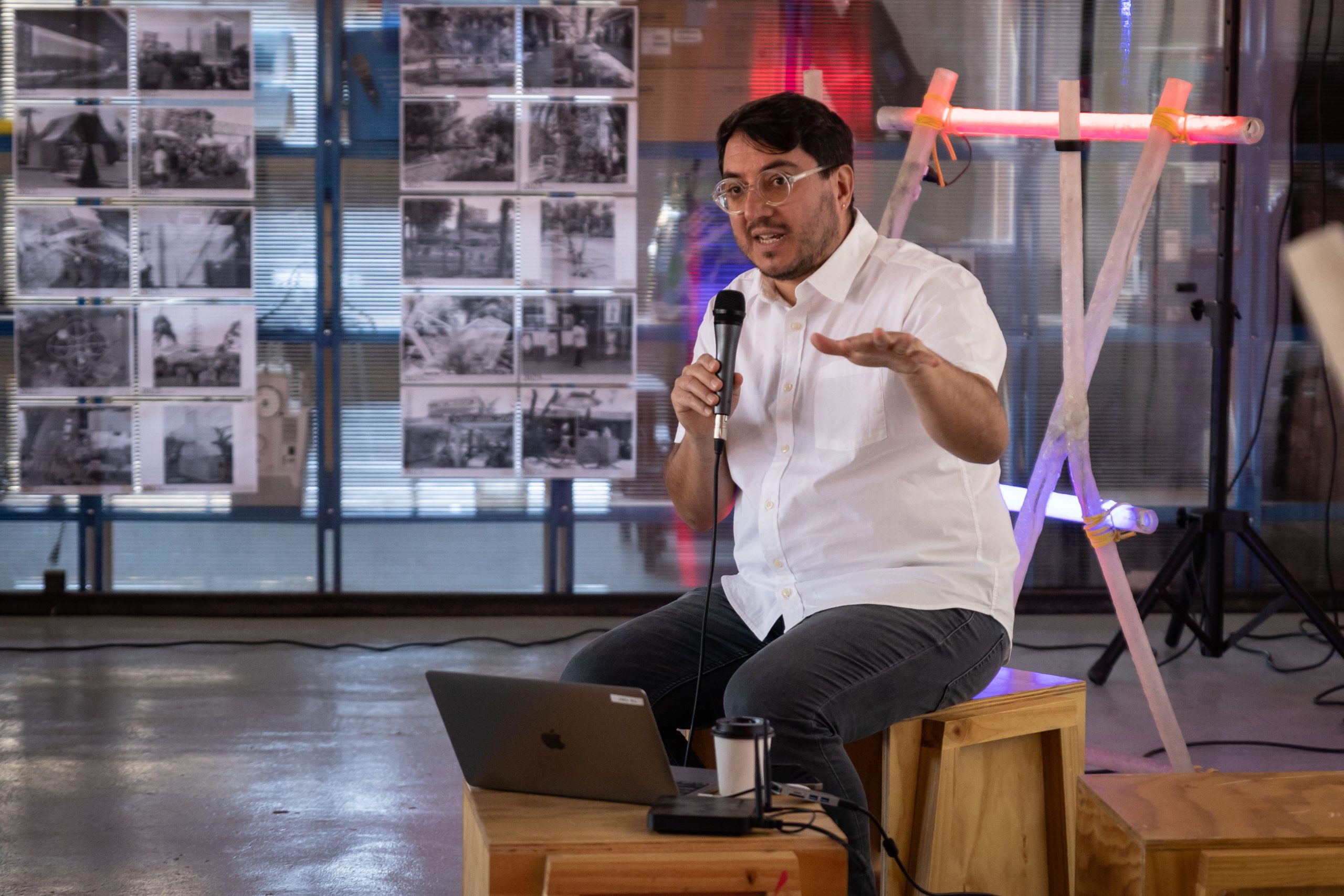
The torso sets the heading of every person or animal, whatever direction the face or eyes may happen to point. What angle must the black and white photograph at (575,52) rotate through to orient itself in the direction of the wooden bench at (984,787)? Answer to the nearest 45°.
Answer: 0° — it already faces it

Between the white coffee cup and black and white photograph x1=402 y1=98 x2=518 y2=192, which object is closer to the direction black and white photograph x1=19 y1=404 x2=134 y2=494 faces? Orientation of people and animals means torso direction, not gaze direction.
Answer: the white coffee cup

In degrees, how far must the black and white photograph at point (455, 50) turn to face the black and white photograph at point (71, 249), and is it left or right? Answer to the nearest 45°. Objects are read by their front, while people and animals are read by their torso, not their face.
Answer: approximately 90° to its right
